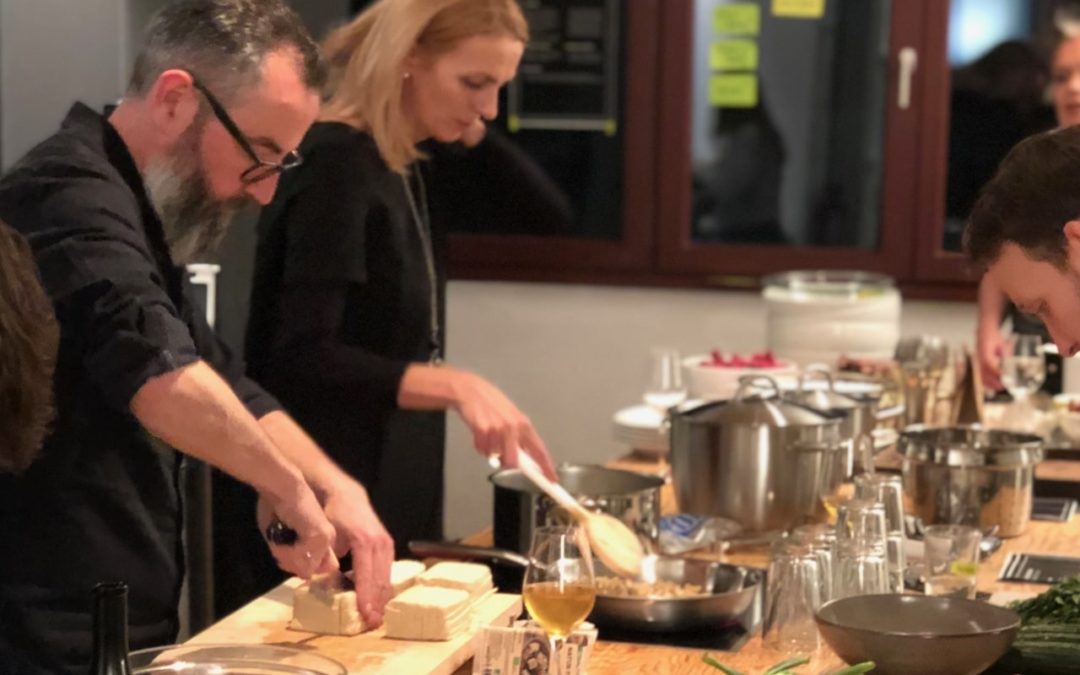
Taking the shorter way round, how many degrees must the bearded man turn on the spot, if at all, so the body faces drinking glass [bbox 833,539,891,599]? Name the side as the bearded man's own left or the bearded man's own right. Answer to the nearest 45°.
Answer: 0° — they already face it

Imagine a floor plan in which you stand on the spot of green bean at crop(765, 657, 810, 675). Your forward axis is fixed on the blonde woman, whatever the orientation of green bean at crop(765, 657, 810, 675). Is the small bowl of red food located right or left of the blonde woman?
right

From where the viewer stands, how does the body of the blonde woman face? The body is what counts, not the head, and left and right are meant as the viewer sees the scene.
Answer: facing to the right of the viewer

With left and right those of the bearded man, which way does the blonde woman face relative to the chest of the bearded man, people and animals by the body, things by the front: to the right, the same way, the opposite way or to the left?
the same way

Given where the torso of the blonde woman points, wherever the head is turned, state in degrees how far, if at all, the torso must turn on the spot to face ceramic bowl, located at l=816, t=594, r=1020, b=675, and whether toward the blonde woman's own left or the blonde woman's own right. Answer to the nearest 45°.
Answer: approximately 45° to the blonde woman's own right

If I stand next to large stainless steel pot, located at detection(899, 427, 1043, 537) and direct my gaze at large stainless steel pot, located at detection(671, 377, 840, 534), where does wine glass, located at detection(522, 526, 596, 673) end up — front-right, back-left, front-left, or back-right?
front-left

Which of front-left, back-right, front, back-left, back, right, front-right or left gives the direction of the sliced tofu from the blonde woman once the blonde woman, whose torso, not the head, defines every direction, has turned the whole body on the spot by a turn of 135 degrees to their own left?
back-left

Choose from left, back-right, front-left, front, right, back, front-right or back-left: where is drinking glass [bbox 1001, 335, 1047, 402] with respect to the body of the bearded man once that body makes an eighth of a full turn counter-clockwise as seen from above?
front

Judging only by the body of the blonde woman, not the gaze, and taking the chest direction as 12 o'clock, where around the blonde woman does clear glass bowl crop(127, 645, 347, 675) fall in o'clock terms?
The clear glass bowl is roughly at 3 o'clock from the blonde woman.

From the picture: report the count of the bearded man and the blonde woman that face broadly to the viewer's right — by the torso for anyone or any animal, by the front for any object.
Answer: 2

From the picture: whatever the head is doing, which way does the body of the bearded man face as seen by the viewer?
to the viewer's right

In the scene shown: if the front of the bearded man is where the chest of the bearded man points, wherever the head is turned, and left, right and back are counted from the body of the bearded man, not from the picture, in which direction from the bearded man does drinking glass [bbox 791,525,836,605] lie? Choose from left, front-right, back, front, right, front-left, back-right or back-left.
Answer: front

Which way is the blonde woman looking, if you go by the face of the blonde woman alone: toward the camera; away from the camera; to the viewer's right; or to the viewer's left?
to the viewer's right
